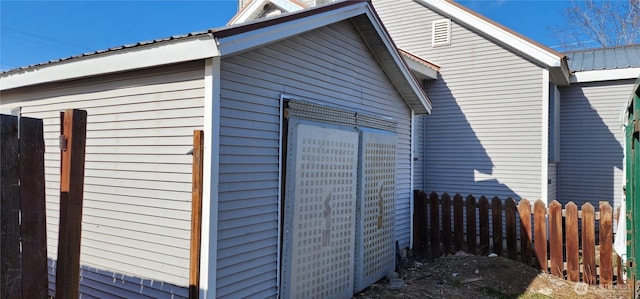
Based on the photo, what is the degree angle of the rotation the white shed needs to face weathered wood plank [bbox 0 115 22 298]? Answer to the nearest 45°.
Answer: approximately 90° to its right

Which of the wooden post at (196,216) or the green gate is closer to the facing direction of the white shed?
the green gate

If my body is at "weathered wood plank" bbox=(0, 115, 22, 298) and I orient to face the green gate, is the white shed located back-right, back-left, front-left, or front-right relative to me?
front-left

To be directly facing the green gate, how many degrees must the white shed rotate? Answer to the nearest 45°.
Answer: approximately 45° to its left

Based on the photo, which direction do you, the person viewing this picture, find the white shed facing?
facing the viewer and to the right of the viewer

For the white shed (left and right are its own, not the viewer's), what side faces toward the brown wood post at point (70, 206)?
right

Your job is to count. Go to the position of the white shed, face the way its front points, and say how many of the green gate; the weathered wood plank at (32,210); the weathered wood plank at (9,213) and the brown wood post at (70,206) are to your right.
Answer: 3
